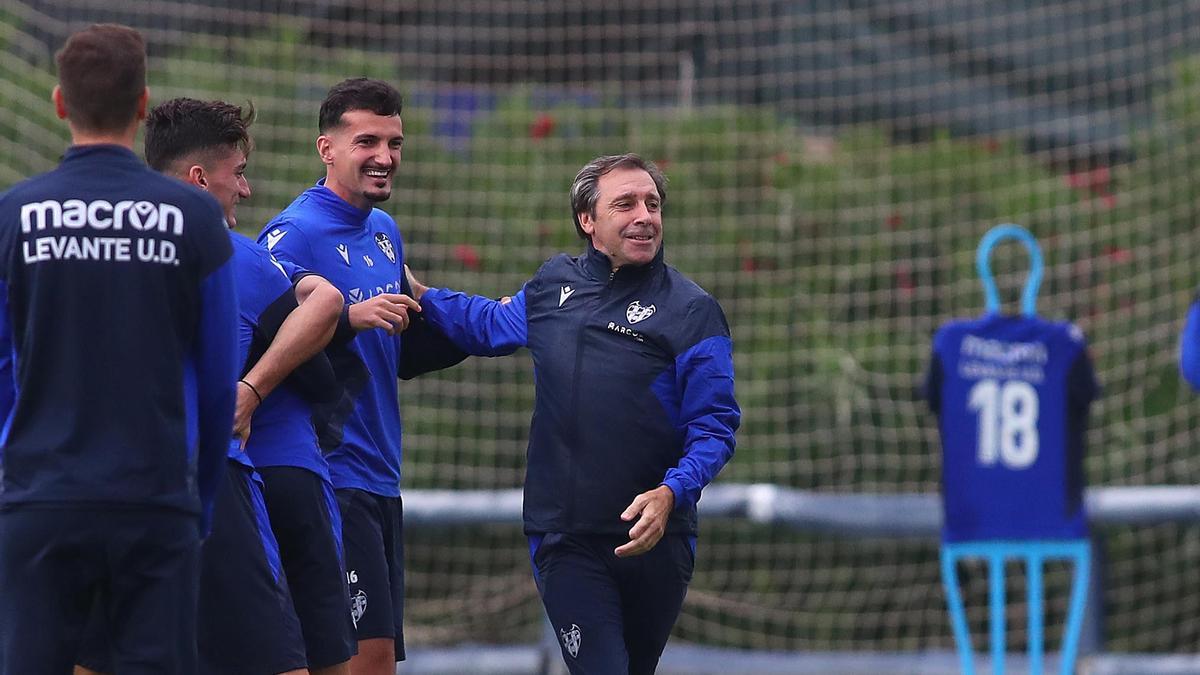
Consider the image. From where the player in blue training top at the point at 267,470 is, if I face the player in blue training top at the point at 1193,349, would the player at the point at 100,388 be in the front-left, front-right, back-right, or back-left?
back-right

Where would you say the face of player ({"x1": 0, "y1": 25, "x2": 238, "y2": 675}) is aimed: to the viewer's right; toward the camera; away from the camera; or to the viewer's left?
away from the camera

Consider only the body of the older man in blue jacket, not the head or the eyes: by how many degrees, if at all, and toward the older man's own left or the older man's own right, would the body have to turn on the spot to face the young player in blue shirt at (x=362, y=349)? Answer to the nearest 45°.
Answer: approximately 90° to the older man's own right

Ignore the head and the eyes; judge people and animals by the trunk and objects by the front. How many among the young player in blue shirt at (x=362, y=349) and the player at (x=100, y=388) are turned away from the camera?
1

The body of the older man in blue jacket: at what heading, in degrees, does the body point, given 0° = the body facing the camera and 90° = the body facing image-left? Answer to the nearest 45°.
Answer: approximately 0°

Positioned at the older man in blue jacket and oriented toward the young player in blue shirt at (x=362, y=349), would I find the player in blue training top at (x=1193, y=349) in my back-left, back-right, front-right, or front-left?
back-right

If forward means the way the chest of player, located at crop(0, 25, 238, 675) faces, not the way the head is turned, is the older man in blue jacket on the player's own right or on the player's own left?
on the player's own right

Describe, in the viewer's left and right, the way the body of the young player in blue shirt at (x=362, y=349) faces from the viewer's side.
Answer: facing the viewer and to the right of the viewer

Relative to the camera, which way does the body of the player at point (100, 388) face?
away from the camera

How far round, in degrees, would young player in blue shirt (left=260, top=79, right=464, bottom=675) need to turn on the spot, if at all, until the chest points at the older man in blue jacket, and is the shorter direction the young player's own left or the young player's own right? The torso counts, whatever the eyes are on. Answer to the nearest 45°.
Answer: approximately 45° to the young player's own left

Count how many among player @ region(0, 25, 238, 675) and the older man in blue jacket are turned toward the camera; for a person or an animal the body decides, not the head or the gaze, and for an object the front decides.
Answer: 1

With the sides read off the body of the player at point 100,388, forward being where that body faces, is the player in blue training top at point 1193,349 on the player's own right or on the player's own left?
on the player's own right

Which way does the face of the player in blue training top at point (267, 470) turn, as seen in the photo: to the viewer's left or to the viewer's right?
to the viewer's right

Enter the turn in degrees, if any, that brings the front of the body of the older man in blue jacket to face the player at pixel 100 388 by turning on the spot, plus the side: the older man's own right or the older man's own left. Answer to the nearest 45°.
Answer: approximately 45° to the older man's own right

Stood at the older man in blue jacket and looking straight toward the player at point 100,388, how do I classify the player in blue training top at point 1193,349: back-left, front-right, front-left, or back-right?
back-left

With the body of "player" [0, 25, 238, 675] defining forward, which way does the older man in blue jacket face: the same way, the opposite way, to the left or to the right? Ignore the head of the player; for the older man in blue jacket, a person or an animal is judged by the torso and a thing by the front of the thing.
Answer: the opposite way

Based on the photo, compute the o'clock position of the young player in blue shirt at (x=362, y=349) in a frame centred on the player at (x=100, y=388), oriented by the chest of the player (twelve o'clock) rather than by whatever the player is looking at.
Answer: The young player in blue shirt is roughly at 1 o'clock from the player.
